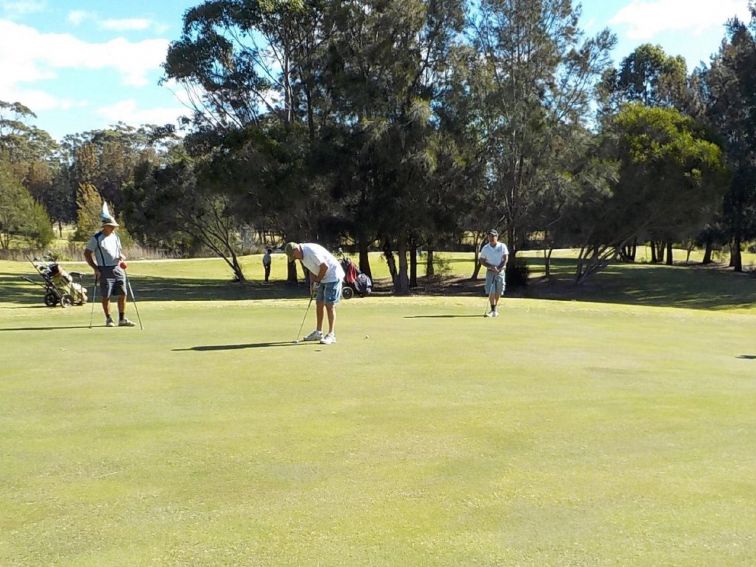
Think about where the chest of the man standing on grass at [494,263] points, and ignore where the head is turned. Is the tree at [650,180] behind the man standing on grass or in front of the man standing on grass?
behind

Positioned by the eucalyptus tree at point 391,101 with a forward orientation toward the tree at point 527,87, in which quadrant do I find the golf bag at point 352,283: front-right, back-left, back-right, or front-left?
back-right

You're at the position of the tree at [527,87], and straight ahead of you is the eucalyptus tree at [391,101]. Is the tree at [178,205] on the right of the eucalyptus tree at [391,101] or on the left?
right

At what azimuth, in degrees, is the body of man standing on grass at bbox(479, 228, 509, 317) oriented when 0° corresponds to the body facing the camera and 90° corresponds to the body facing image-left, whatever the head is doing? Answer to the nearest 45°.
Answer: approximately 0°

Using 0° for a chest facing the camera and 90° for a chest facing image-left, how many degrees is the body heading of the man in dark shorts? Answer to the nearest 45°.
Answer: approximately 315°

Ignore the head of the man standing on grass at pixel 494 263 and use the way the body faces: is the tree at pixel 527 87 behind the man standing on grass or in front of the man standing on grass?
behind

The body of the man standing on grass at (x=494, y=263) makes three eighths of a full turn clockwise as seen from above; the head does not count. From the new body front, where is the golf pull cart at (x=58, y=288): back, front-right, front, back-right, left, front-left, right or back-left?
front-left

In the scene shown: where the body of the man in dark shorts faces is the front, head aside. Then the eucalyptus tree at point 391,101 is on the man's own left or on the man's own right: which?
on the man's own left

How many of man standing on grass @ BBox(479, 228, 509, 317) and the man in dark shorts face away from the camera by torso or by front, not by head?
0
